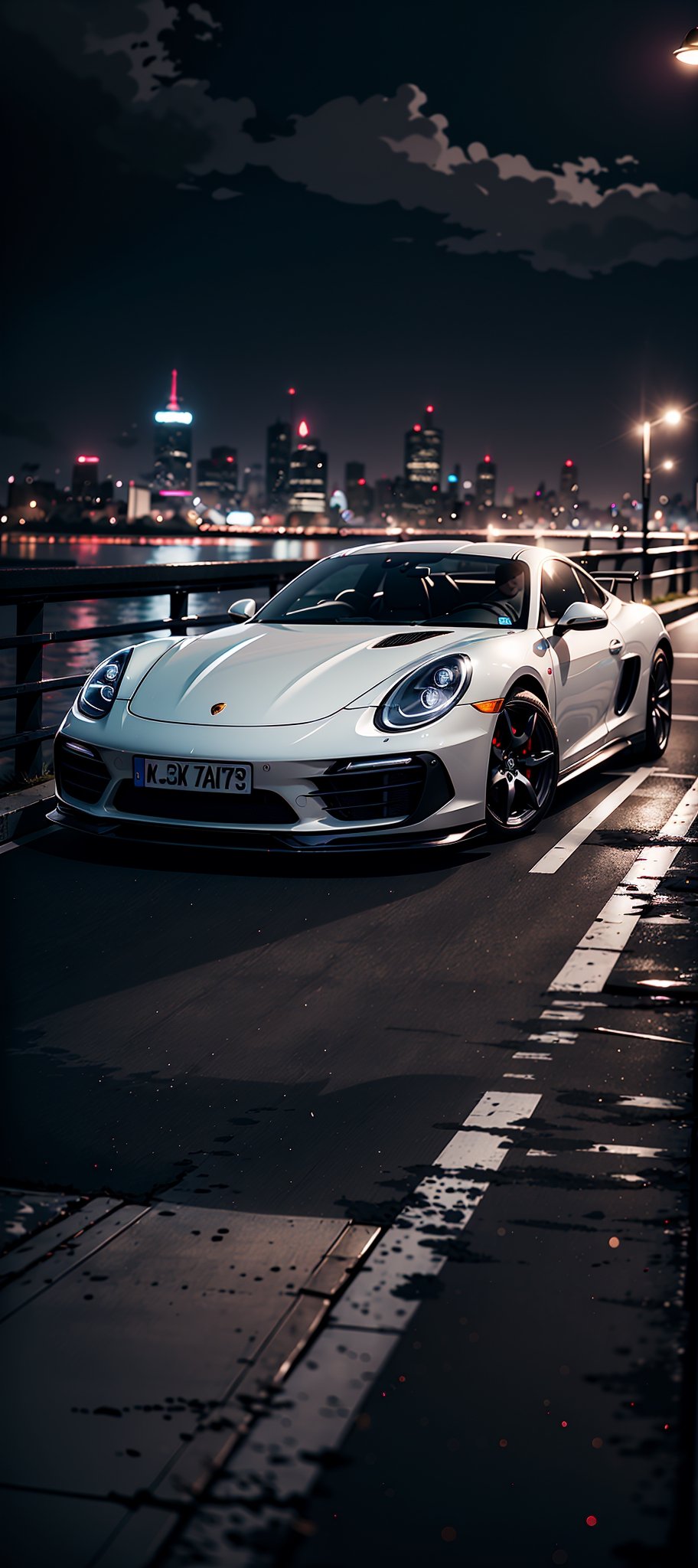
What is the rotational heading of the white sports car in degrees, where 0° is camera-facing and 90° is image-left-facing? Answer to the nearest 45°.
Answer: approximately 45°

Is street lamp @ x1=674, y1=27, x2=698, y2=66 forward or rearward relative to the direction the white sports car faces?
rearward
